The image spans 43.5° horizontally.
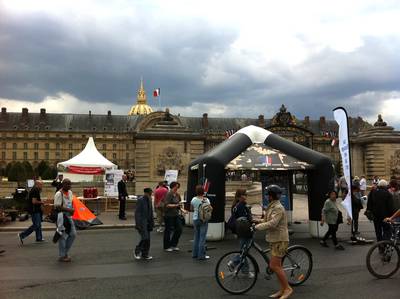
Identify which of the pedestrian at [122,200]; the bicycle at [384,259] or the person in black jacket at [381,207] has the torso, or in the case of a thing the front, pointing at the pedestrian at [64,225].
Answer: the bicycle

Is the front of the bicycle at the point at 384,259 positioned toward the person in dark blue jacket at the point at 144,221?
yes

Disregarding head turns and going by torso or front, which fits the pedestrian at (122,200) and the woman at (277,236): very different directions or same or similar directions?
very different directions

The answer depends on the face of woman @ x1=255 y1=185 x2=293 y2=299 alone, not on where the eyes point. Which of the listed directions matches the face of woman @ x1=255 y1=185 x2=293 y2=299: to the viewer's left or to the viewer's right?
to the viewer's left

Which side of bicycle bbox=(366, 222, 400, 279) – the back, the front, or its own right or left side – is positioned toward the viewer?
left

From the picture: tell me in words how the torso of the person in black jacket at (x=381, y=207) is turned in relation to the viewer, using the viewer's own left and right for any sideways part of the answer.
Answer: facing away from the viewer

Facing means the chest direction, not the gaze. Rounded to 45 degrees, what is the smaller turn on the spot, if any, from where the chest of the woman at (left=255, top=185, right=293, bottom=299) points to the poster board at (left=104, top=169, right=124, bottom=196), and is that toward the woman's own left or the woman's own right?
approximately 45° to the woman's own right

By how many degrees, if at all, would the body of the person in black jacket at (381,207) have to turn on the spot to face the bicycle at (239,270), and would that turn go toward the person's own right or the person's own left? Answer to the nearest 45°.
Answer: approximately 135° to the person's own left

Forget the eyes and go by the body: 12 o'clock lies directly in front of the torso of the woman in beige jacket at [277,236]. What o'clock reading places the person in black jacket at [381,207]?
The person in black jacket is roughly at 4 o'clock from the woman in beige jacket.
